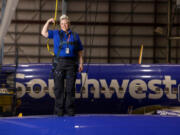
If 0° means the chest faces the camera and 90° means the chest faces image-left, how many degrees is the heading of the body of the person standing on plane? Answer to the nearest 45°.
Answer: approximately 0°
